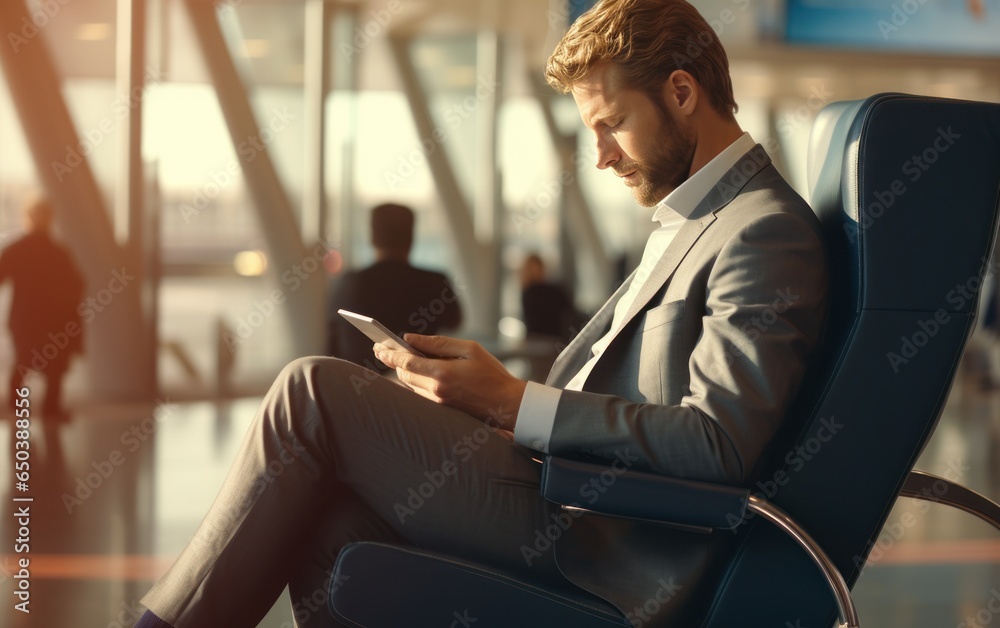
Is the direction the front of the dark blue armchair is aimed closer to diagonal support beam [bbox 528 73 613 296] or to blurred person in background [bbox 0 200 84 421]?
the blurred person in background

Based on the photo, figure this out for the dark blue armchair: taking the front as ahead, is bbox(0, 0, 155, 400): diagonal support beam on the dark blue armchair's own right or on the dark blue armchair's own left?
on the dark blue armchair's own right

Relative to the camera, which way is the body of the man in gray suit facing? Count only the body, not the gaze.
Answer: to the viewer's left

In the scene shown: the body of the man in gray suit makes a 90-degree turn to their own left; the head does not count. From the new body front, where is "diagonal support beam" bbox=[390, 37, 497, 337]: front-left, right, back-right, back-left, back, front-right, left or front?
back

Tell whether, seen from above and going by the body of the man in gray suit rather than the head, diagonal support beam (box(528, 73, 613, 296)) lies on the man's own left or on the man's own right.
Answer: on the man's own right

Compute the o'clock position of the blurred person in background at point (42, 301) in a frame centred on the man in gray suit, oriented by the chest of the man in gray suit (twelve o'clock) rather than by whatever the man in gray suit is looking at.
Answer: The blurred person in background is roughly at 2 o'clock from the man in gray suit.

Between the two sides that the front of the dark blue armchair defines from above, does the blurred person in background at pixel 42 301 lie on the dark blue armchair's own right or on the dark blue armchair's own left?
on the dark blue armchair's own right

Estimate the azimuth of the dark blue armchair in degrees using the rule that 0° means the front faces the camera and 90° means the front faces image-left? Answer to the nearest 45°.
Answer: approximately 90°

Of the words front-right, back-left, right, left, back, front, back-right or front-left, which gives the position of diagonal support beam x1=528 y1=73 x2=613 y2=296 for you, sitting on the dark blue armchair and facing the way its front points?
right

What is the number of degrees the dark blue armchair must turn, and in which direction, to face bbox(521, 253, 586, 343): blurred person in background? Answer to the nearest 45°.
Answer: approximately 90° to its right

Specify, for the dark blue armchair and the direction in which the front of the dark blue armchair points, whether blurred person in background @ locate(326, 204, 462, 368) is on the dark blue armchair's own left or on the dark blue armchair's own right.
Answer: on the dark blue armchair's own right

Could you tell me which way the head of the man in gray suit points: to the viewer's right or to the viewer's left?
to the viewer's left

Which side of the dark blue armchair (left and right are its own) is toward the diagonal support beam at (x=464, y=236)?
right
